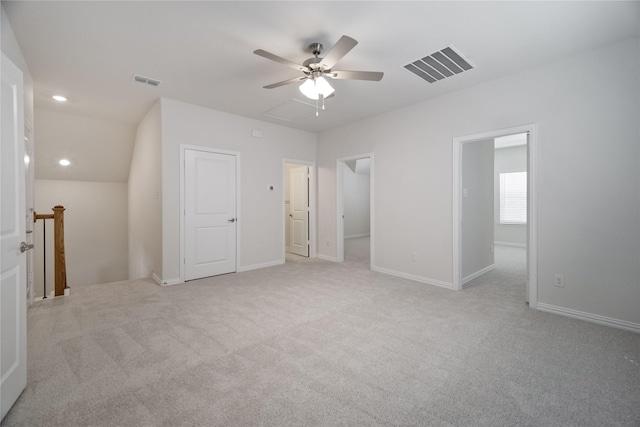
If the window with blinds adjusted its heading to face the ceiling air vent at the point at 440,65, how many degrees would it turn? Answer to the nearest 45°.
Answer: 0° — it already faces it

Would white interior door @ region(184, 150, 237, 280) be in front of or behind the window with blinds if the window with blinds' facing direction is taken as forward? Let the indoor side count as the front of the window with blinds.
in front

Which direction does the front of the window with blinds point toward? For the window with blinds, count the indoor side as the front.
toward the camera

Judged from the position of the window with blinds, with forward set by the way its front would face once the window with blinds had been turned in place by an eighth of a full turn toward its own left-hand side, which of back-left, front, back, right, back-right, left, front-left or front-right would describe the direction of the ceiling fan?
front-right

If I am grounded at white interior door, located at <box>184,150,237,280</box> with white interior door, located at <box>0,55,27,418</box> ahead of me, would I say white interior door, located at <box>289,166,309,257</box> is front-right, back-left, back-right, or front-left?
back-left

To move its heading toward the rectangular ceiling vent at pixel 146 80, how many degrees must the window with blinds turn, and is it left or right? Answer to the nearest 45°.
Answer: approximately 45° to its right

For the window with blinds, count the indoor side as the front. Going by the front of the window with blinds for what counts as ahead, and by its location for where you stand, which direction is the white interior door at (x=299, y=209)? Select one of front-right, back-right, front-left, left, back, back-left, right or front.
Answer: front-right

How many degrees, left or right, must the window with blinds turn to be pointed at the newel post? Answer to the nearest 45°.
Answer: approximately 45° to its right

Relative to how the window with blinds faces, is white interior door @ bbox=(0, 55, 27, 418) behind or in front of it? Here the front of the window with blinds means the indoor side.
in front
